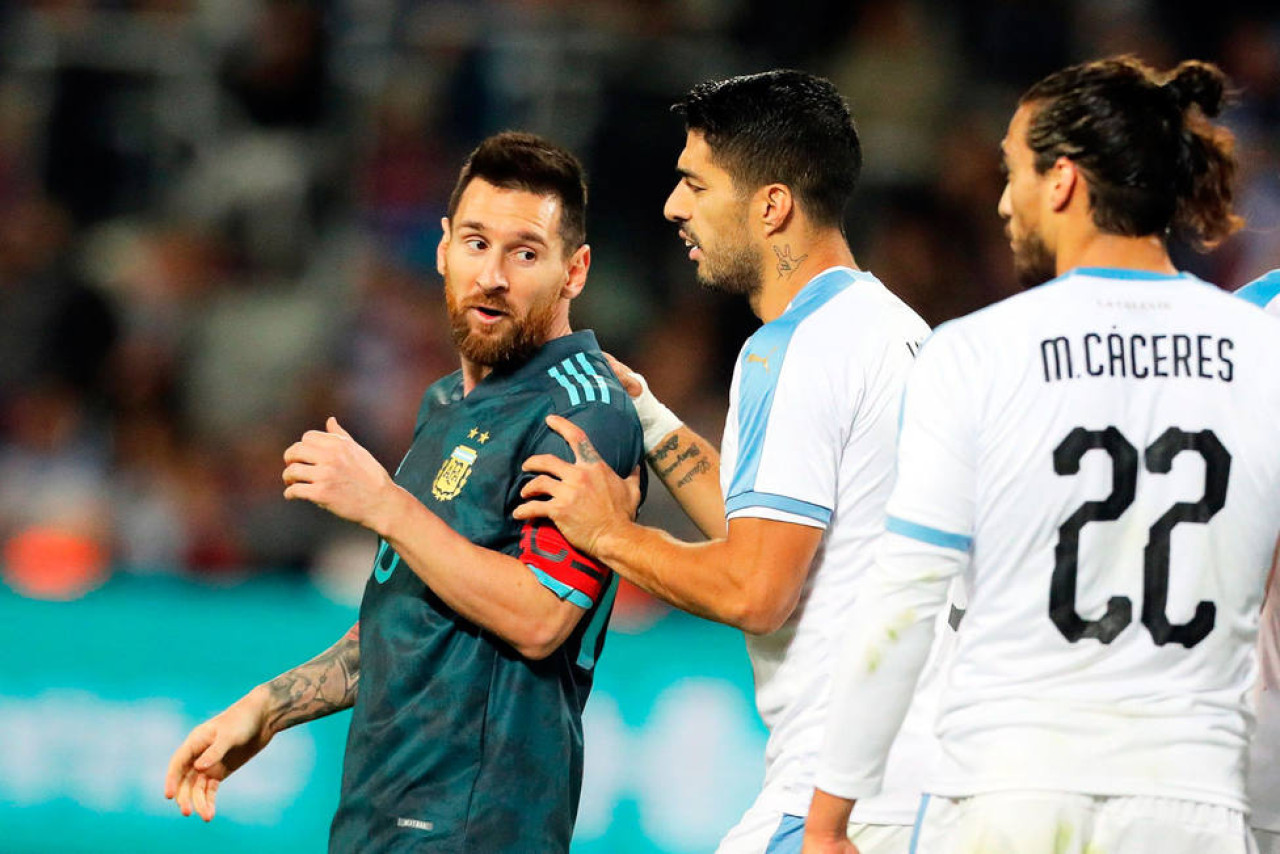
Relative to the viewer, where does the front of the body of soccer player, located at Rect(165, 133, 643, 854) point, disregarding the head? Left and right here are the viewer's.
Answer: facing the viewer and to the left of the viewer

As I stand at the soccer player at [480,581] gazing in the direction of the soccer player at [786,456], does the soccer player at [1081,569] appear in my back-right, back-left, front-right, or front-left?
front-right

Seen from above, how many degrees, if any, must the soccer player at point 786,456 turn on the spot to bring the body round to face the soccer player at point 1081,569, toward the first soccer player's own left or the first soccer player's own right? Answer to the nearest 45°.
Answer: approximately 135° to the first soccer player's own left

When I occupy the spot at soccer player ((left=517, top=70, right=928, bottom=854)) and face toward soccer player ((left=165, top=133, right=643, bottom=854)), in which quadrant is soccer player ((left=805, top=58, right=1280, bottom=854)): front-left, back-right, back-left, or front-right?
back-left

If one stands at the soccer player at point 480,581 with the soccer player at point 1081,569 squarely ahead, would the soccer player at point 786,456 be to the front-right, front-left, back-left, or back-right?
front-left

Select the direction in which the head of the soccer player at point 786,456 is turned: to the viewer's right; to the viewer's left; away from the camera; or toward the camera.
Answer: to the viewer's left

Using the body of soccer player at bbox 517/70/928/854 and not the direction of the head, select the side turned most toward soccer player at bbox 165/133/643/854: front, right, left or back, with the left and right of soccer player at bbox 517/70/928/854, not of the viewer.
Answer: front

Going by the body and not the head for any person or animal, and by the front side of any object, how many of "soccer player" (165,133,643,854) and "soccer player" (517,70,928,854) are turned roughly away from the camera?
0

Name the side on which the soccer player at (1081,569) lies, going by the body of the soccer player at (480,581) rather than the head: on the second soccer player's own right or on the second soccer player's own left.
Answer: on the second soccer player's own left

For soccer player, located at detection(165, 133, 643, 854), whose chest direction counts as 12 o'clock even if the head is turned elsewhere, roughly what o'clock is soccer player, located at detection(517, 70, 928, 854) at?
soccer player, located at detection(517, 70, 928, 854) is roughly at 8 o'clock from soccer player, located at detection(165, 133, 643, 854).

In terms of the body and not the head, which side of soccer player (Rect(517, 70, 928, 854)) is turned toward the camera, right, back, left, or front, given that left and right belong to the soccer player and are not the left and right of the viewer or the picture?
left
